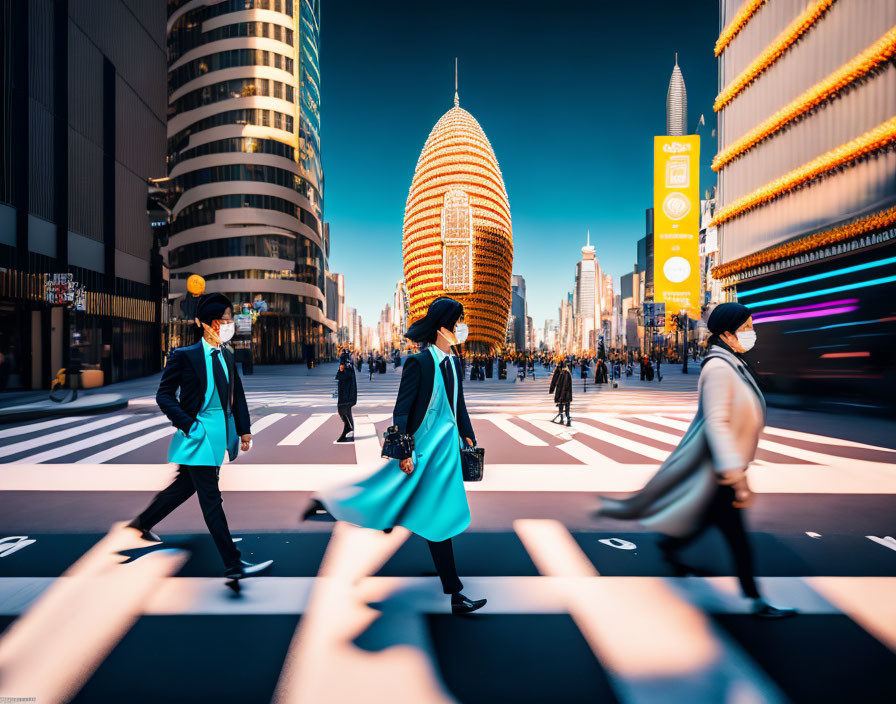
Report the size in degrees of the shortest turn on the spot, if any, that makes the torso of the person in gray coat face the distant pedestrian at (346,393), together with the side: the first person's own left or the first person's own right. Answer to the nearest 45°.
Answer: approximately 135° to the first person's own left

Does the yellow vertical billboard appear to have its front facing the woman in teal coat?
yes

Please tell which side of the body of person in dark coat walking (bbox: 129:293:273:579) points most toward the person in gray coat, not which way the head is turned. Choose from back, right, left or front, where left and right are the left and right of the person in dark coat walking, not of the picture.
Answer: front

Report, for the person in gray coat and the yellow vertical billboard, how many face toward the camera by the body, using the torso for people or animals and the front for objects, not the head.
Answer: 1

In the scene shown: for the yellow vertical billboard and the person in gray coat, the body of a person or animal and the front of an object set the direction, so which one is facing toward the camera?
the yellow vertical billboard

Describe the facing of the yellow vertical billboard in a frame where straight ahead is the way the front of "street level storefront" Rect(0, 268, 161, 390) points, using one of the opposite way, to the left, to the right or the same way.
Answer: to the right

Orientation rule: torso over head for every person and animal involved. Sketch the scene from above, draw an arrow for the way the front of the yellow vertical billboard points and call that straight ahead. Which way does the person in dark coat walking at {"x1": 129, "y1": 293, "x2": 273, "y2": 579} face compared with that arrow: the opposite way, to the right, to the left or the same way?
to the left

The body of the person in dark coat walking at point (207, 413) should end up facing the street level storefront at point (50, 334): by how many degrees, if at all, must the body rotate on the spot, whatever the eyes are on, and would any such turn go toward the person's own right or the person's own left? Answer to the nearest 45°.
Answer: approximately 135° to the person's own left

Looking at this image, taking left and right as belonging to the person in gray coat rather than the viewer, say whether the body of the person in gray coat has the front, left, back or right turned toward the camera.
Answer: right

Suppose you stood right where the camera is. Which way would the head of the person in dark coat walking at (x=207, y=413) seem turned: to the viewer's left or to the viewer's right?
to the viewer's right

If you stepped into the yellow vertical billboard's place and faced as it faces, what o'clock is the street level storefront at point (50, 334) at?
The street level storefront is roughly at 2 o'clock from the yellow vertical billboard.

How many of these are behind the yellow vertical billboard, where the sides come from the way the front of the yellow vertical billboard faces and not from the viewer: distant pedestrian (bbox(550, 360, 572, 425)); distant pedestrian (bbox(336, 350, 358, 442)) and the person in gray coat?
0

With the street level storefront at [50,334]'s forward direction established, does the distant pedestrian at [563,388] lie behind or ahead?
ahead

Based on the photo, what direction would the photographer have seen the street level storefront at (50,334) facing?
facing the viewer and to the right of the viewer

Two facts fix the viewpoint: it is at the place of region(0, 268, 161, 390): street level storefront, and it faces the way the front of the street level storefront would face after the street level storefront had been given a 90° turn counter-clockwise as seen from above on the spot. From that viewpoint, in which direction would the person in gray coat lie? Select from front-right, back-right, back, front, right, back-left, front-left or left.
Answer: back-right

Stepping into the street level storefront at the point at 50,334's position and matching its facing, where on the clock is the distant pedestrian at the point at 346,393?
The distant pedestrian is roughly at 1 o'clock from the street level storefront.

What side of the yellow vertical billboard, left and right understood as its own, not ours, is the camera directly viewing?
front

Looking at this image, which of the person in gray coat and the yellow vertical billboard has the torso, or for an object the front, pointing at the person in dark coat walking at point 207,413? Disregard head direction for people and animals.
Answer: the yellow vertical billboard

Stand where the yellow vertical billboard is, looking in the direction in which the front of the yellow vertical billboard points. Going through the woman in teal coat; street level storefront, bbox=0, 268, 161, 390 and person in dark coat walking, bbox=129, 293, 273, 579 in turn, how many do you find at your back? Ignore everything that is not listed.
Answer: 0
